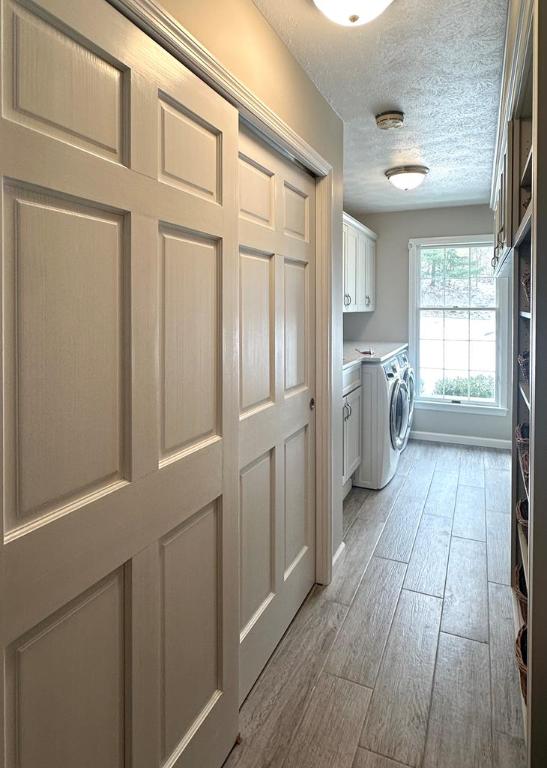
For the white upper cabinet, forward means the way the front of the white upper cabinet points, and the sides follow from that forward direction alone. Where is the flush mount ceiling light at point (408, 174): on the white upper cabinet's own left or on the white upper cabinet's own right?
on the white upper cabinet's own right

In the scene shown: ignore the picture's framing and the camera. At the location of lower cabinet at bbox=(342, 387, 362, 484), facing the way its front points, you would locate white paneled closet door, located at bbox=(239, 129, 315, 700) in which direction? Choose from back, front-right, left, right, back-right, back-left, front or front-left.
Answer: right

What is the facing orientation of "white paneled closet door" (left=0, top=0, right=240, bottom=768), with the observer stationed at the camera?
facing the viewer and to the right of the viewer

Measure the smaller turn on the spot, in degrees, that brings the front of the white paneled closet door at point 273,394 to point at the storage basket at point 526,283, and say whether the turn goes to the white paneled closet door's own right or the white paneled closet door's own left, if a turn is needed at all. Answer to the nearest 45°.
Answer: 0° — it already faces it

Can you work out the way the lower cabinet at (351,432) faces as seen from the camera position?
facing to the right of the viewer

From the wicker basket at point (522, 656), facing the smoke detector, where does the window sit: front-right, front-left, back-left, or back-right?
front-right

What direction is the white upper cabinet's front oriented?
to the viewer's right

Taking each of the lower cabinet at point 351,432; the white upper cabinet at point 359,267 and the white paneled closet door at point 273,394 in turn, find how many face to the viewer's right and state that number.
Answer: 3

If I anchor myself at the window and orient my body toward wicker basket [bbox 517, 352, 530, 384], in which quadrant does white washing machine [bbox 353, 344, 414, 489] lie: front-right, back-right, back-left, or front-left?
front-right

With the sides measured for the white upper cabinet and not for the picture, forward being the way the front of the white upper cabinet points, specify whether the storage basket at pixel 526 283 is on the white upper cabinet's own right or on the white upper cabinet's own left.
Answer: on the white upper cabinet's own right

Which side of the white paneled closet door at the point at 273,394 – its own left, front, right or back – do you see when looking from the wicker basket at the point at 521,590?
front

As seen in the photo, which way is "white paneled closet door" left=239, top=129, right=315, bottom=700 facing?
to the viewer's right
